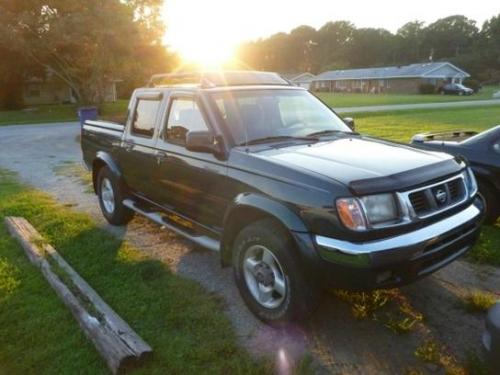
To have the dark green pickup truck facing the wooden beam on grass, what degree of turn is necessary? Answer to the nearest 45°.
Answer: approximately 135° to its right

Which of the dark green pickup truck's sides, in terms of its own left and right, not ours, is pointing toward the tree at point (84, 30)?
back

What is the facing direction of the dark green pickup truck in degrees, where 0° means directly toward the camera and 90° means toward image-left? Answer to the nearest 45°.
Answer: approximately 315°
